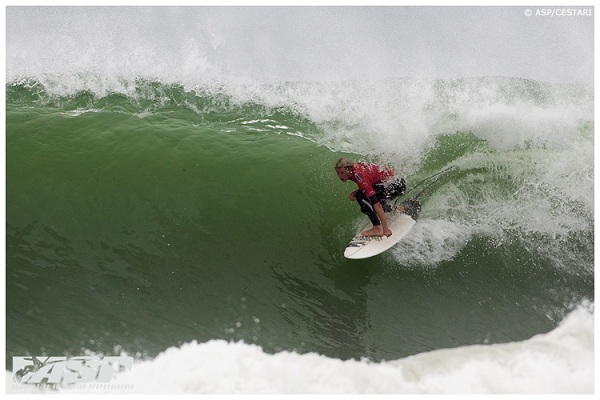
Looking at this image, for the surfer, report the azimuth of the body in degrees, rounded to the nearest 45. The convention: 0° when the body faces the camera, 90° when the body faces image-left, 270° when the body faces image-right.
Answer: approximately 90°
